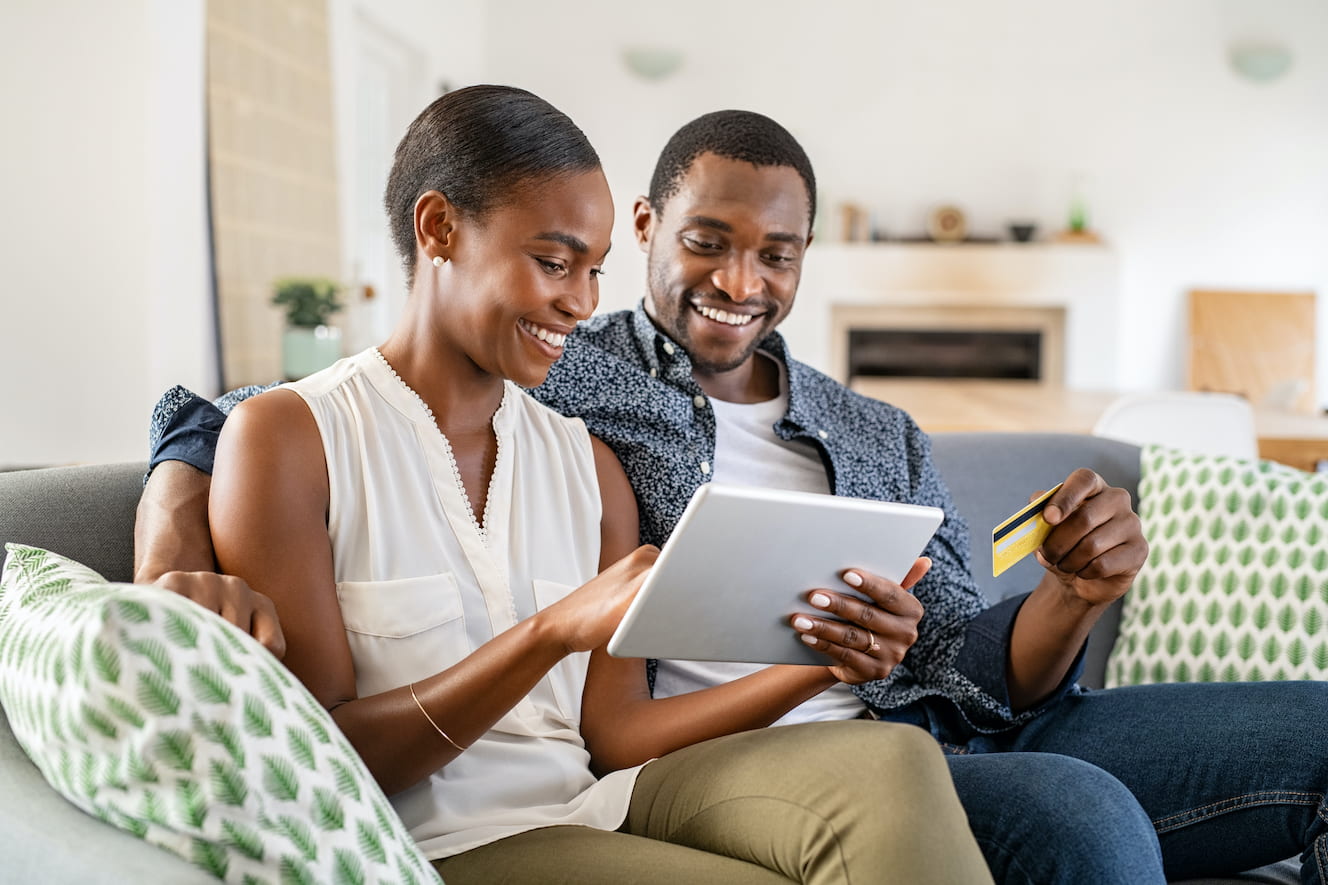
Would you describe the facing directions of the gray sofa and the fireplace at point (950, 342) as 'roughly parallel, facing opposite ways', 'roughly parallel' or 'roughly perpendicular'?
roughly parallel

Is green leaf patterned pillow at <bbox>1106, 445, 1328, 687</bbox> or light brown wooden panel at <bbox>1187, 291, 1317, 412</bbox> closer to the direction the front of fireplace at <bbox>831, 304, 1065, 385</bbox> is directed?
the green leaf patterned pillow

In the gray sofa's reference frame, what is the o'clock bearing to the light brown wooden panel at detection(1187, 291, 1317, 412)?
The light brown wooden panel is roughly at 7 o'clock from the gray sofa.

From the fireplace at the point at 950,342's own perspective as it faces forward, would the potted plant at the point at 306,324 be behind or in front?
in front

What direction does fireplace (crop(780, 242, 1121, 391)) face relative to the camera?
toward the camera

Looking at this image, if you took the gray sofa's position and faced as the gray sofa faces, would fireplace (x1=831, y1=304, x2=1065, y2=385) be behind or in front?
behind

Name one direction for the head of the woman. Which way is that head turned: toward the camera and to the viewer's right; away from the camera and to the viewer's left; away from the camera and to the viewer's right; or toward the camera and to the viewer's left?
toward the camera and to the viewer's right

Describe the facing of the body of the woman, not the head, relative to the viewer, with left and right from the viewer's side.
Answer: facing the viewer and to the right of the viewer

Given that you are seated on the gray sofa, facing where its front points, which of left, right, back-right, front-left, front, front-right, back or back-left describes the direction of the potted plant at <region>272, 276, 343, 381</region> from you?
back

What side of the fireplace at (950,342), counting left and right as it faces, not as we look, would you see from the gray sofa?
front

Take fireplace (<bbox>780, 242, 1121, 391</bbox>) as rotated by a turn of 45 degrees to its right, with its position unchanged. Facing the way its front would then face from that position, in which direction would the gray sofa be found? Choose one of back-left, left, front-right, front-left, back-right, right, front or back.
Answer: front-left

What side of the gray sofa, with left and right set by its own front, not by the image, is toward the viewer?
front
